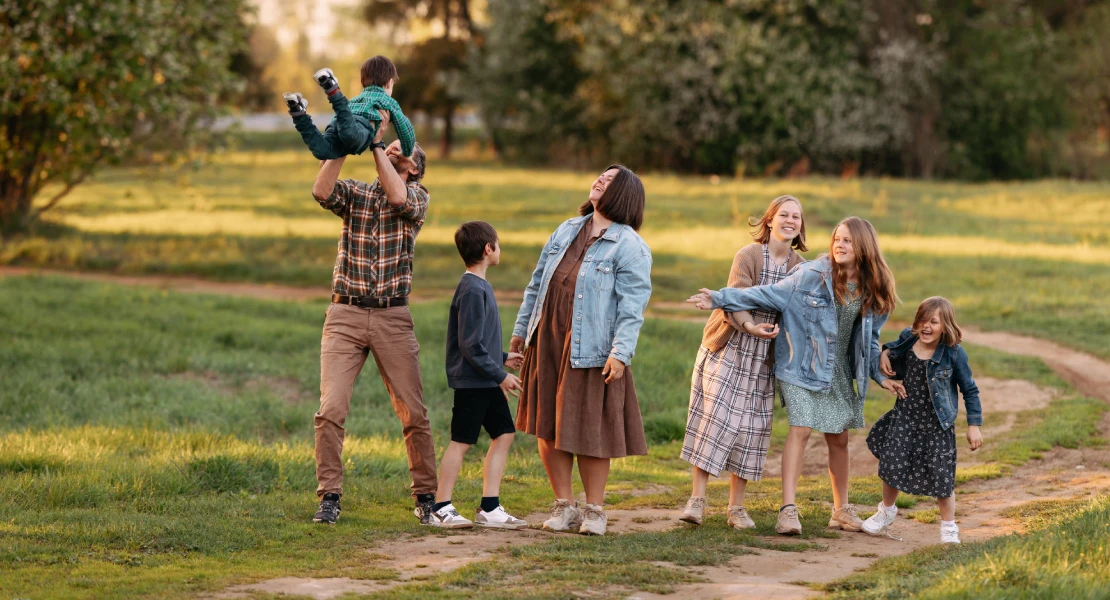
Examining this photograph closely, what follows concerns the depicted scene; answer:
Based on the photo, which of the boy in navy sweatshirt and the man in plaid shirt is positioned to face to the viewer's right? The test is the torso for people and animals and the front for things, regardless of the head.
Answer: the boy in navy sweatshirt

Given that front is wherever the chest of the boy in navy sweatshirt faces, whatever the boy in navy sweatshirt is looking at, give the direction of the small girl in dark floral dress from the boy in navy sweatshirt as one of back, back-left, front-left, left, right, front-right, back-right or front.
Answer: front

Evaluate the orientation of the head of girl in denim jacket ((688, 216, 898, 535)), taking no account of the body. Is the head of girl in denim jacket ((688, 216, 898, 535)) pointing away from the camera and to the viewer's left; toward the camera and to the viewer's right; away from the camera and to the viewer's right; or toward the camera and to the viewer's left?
toward the camera and to the viewer's left

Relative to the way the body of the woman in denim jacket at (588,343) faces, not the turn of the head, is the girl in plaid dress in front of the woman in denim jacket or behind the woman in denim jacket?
behind

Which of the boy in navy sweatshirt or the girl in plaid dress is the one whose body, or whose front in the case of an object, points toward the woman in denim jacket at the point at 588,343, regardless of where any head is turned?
the boy in navy sweatshirt

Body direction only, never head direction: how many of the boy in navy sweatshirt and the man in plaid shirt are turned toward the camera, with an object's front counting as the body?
1

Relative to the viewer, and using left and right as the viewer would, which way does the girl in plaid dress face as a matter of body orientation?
facing the viewer and to the right of the viewer

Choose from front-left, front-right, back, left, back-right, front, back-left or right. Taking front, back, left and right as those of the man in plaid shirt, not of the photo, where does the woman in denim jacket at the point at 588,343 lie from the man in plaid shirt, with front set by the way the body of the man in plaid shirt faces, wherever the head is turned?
left

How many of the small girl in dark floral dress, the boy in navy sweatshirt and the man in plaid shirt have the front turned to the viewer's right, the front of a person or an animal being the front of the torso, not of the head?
1

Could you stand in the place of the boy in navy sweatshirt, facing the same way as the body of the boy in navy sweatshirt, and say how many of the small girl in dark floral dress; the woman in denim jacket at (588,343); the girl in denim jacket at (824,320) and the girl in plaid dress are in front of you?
4

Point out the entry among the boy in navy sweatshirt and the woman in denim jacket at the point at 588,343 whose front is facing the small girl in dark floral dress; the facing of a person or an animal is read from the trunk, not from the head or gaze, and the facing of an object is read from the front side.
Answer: the boy in navy sweatshirt

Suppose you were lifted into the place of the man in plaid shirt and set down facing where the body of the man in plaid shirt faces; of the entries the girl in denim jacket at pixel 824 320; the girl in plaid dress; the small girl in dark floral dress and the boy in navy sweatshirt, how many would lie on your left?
4

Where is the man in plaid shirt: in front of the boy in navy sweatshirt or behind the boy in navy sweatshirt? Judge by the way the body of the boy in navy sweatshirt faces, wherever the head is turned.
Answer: behind

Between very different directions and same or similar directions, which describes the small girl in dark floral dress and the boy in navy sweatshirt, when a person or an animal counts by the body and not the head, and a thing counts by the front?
very different directions

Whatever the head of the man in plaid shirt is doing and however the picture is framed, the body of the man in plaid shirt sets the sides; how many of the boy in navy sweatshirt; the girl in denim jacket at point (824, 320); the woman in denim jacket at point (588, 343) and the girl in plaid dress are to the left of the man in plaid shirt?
4

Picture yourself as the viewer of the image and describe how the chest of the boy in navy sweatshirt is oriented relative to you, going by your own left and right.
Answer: facing to the right of the viewer

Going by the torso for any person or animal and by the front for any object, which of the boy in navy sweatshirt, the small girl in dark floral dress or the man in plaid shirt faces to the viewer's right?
the boy in navy sweatshirt

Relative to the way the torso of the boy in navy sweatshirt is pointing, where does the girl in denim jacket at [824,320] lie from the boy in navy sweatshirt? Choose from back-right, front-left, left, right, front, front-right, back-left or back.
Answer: front

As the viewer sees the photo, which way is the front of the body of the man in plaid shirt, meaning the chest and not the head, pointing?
toward the camera
